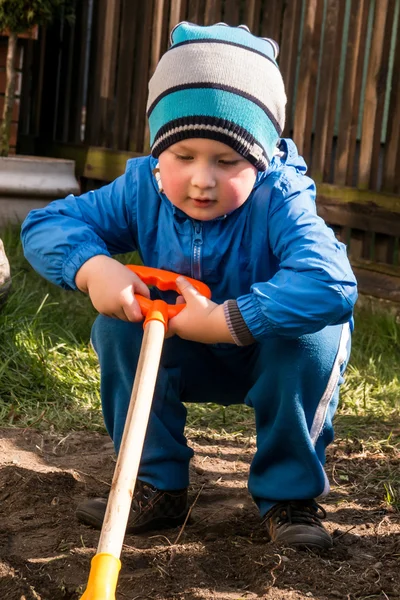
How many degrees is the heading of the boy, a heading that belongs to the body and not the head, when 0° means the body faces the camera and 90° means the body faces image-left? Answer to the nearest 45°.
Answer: approximately 0°

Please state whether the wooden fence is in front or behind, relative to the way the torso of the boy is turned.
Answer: behind
